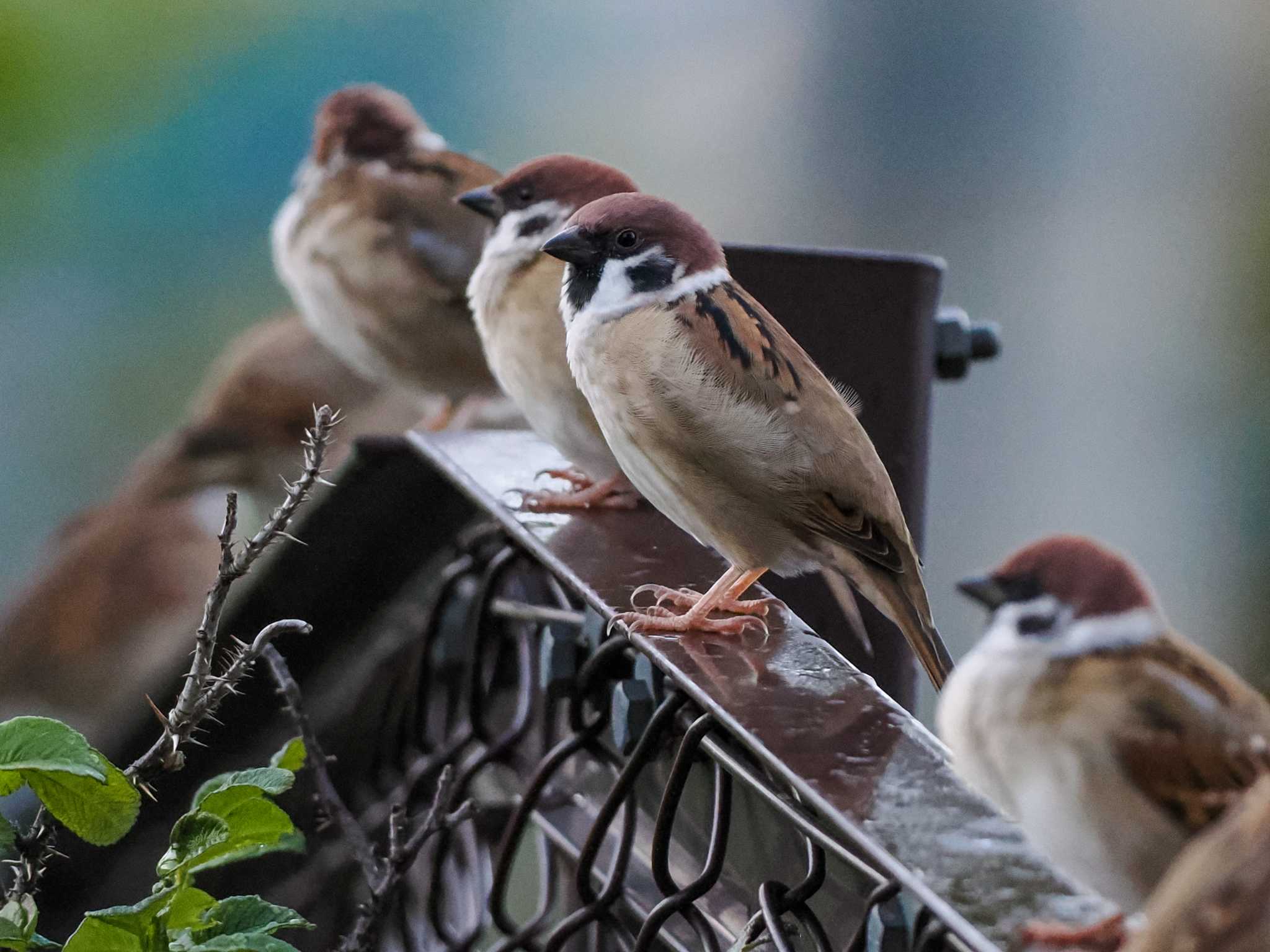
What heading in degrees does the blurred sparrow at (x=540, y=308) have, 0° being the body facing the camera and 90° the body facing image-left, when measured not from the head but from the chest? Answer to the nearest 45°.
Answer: approximately 90°

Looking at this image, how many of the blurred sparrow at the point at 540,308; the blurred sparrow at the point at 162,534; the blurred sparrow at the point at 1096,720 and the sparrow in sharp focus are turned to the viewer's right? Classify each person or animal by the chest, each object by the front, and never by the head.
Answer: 1

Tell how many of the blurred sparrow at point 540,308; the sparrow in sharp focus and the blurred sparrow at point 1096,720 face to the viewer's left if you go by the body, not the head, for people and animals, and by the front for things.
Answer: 3

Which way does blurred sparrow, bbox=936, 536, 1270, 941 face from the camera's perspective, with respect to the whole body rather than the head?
to the viewer's left

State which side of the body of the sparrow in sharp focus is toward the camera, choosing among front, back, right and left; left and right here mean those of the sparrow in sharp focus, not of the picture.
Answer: left

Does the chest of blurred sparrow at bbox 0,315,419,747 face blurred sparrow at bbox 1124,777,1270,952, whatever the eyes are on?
no

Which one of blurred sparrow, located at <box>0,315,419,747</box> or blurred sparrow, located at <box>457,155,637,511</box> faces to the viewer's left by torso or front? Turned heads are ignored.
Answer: blurred sparrow, located at <box>457,155,637,511</box>

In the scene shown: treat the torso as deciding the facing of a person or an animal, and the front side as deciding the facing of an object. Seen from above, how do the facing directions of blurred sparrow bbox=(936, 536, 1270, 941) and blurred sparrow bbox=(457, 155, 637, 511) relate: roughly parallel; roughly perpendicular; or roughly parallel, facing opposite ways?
roughly parallel

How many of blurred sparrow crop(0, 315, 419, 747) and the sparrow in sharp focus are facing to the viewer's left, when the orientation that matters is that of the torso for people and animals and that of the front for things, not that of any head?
1

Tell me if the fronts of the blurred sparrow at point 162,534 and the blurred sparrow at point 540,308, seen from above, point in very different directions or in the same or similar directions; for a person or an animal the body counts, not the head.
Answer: very different directions

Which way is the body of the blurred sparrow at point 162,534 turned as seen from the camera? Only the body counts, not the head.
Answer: to the viewer's right

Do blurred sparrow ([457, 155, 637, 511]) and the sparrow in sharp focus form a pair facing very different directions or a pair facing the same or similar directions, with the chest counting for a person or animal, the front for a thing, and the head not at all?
same or similar directions
